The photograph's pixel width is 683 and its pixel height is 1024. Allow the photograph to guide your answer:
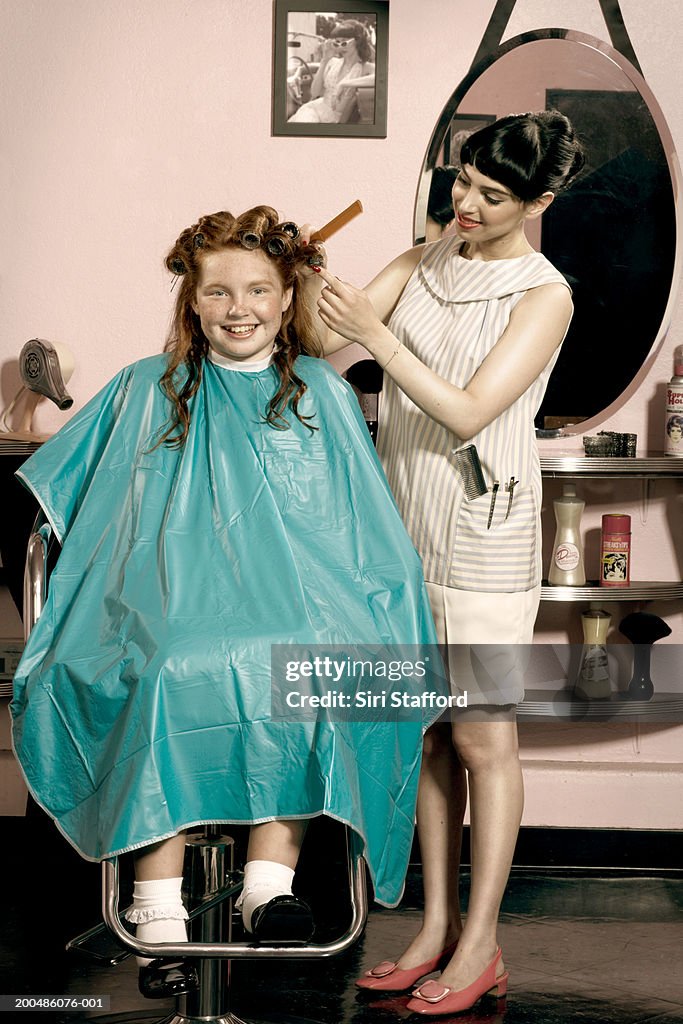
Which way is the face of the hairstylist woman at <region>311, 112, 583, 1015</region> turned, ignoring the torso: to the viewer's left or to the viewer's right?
to the viewer's left

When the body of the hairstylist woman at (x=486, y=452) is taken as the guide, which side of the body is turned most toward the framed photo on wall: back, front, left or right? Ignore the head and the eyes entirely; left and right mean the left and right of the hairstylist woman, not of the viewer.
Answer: right

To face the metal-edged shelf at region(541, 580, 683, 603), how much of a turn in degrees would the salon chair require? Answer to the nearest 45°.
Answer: approximately 135° to its left

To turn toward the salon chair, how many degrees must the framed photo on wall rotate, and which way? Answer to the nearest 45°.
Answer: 0° — it already faces it

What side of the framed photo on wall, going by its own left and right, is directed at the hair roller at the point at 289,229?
front

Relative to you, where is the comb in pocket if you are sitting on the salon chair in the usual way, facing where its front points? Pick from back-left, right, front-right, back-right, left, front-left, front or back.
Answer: back-left

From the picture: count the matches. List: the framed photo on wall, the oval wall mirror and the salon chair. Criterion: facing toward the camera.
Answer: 3

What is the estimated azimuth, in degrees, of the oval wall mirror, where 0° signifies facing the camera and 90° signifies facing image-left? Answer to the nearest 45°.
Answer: approximately 0°

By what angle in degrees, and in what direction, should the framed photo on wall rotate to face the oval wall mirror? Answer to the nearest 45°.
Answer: approximately 90° to its left

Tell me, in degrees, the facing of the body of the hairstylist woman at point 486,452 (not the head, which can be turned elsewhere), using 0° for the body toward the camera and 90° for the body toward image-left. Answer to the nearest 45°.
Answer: approximately 45°

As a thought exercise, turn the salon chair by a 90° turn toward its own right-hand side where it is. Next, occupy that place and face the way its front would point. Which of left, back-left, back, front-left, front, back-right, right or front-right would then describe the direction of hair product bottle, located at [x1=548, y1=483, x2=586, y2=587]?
back-right

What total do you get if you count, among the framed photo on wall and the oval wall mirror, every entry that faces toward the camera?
2
